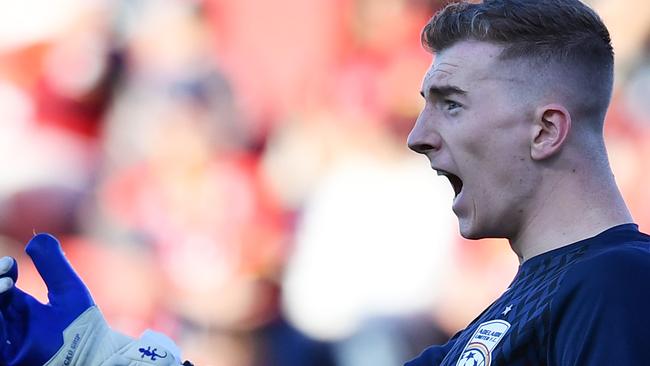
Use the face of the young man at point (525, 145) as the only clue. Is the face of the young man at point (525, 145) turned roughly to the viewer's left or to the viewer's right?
to the viewer's left

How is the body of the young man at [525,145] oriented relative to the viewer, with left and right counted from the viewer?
facing to the left of the viewer
